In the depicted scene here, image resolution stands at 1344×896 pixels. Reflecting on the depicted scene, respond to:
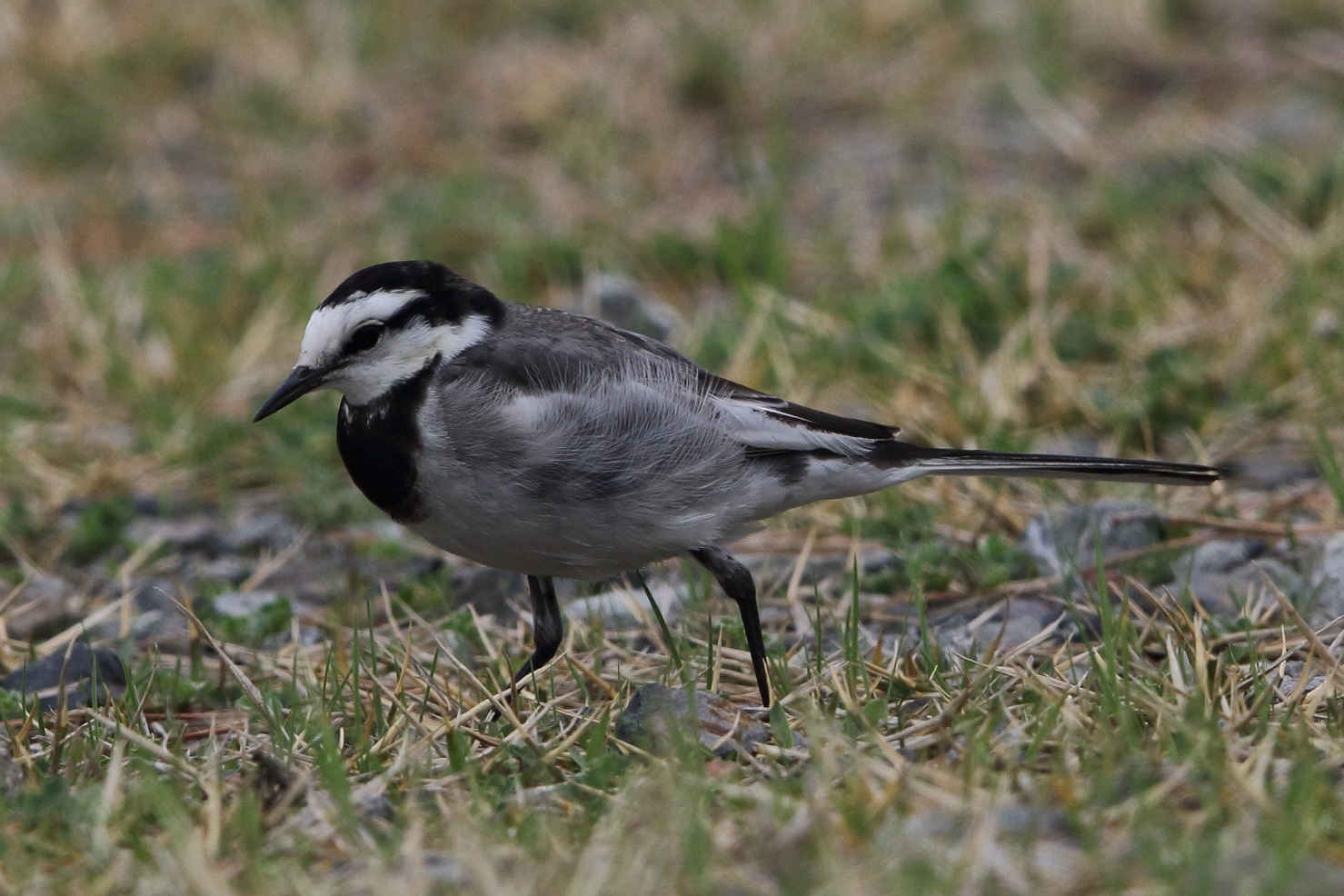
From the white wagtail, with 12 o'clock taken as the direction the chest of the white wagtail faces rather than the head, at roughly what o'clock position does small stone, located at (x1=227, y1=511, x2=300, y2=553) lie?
The small stone is roughly at 2 o'clock from the white wagtail.

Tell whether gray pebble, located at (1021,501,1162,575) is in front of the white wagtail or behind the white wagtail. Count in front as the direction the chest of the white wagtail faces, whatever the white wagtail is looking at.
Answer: behind

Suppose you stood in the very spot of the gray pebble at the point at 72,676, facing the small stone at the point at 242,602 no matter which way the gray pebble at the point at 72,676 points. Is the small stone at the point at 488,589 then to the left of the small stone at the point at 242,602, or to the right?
right

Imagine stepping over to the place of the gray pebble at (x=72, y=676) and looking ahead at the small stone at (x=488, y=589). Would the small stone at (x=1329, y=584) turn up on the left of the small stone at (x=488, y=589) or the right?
right

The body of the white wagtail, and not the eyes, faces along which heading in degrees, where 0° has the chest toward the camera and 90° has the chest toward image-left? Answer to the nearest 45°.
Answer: approximately 90°

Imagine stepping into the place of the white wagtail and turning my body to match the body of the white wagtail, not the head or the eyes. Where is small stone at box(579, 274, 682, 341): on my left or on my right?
on my right

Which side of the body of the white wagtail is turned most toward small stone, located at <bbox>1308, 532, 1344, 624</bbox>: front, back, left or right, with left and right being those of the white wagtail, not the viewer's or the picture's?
back

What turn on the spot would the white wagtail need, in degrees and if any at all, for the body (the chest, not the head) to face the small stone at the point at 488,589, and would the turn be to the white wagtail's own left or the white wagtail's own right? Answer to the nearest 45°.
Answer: approximately 90° to the white wagtail's own right

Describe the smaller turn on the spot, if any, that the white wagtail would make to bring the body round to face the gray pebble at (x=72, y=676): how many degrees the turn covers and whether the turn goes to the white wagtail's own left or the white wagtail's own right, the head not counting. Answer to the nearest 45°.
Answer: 0° — it already faces it

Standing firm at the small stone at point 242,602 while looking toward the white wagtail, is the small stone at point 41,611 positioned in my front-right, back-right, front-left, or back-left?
back-right
